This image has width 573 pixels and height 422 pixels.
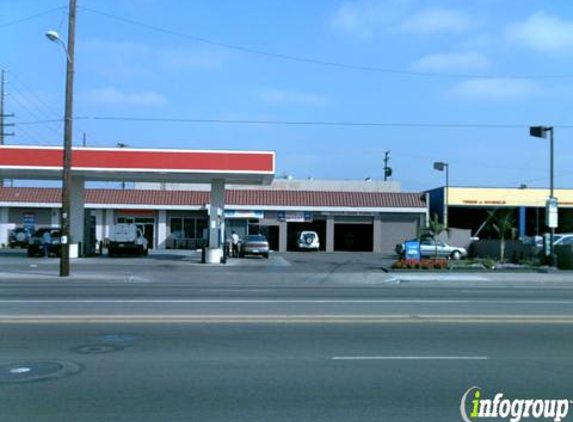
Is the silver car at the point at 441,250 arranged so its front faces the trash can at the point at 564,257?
no

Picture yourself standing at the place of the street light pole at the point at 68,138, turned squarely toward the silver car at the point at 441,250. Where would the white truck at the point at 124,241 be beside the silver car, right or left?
left

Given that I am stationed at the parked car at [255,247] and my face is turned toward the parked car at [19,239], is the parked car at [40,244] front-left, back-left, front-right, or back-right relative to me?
front-left
